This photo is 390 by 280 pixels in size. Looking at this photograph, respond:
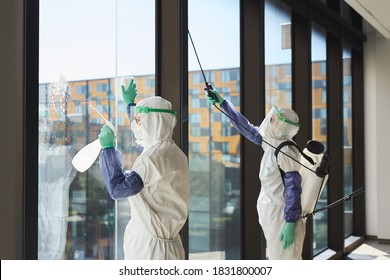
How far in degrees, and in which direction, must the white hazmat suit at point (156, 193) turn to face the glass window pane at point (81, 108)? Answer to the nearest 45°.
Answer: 0° — it already faces it

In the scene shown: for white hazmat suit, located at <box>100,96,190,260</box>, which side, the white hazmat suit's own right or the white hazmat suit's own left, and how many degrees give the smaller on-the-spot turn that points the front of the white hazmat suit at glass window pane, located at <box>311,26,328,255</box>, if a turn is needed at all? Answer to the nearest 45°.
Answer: approximately 90° to the white hazmat suit's own right

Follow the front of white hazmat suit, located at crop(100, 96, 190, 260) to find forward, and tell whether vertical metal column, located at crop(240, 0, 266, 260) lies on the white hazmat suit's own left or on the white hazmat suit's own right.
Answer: on the white hazmat suit's own right

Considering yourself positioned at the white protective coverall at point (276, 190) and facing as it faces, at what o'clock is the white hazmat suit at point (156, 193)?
The white hazmat suit is roughly at 10 o'clock from the white protective coverall.

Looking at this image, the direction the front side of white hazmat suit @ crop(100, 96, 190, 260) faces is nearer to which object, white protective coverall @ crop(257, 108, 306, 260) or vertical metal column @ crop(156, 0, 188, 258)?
the vertical metal column

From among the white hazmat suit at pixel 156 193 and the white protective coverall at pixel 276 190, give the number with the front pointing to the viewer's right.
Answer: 0

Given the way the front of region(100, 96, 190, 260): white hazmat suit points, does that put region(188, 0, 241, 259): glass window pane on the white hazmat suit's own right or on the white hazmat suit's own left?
on the white hazmat suit's own right

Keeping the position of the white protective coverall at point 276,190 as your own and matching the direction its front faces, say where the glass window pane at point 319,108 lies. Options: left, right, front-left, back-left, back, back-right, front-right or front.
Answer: right

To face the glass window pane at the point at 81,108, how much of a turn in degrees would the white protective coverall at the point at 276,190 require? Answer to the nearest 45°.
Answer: approximately 45° to its left

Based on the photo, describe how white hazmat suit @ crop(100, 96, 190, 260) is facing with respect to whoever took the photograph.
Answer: facing away from the viewer and to the left of the viewer

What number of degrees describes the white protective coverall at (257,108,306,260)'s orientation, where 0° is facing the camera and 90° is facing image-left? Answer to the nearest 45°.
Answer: approximately 90°

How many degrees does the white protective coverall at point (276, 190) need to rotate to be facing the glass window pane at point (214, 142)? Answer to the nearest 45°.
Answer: approximately 45° to its right

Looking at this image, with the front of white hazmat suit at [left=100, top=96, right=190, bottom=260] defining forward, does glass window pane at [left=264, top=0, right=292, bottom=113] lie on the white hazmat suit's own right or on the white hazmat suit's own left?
on the white hazmat suit's own right
